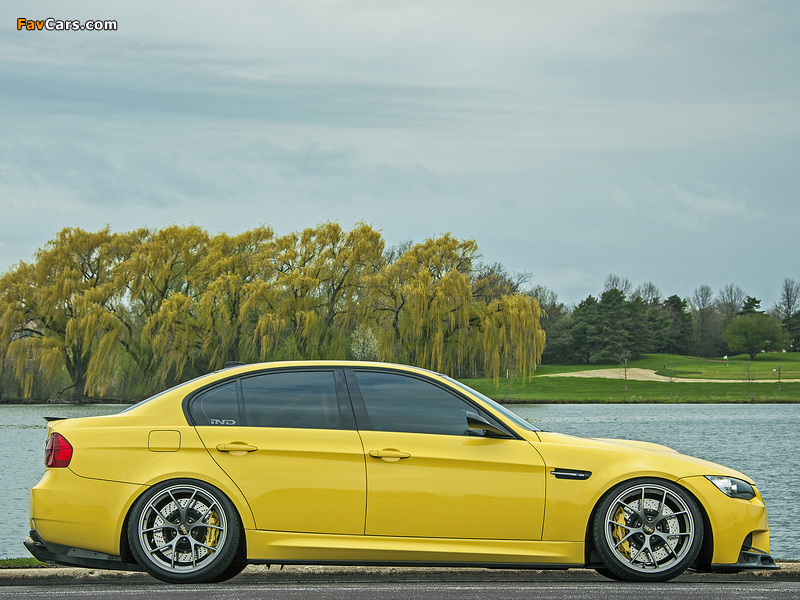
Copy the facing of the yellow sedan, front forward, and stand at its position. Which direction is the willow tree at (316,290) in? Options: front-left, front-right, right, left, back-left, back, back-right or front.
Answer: left

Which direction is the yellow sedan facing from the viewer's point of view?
to the viewer's right

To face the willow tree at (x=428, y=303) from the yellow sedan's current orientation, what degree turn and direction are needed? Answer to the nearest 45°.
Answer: approximately 90° to its left

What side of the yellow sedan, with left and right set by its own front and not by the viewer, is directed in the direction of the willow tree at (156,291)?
left

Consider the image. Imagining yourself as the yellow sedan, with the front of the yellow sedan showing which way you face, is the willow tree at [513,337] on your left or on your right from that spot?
on your left

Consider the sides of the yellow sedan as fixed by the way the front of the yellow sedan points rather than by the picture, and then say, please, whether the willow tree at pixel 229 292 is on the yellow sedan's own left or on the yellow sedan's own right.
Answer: on the yellow sedan's own left

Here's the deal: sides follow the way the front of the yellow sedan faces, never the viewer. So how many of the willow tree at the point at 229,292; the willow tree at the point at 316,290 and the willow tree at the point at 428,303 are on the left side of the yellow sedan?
3
